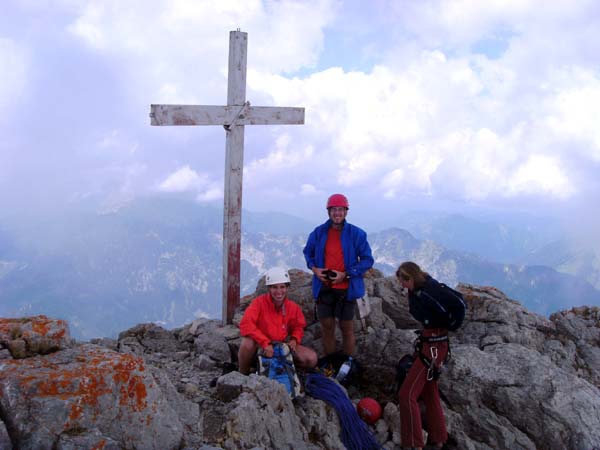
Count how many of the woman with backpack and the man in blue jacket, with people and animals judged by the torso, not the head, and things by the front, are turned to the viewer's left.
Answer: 1

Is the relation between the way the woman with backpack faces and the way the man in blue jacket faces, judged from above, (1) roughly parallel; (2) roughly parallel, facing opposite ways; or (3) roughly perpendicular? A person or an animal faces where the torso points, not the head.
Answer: roughly perpendicular

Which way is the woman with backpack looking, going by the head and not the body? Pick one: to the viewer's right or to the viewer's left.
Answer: to the viewer's left

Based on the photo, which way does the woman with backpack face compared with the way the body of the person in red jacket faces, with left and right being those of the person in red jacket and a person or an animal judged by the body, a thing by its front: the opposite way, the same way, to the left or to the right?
to the right

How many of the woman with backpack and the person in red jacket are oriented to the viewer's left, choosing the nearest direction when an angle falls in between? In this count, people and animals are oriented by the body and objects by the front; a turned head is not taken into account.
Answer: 1

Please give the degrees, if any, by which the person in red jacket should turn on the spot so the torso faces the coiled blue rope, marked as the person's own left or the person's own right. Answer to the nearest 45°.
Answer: approximately 45° to the person's own left

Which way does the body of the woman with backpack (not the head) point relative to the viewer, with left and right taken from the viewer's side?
facing to the left of the viewer

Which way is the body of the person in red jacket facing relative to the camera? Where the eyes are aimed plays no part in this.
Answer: toward the camera

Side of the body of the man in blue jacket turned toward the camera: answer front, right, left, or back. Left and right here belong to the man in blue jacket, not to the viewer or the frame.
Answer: front
